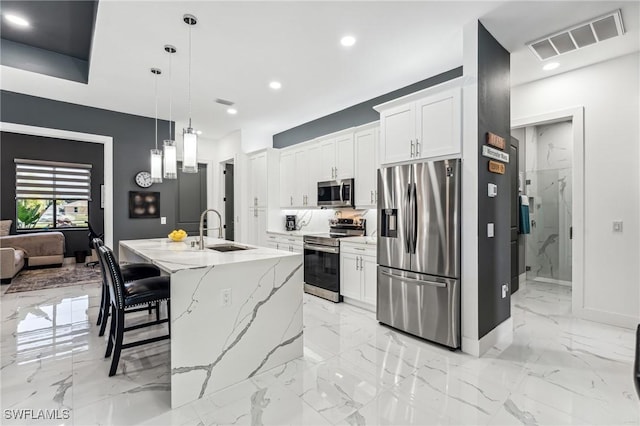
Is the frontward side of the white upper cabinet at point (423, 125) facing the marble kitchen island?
yes

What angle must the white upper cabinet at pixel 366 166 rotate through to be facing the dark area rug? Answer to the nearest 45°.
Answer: approximately 45° to its right

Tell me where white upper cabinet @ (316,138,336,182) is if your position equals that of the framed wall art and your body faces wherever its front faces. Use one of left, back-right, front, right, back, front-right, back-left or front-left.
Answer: front-left

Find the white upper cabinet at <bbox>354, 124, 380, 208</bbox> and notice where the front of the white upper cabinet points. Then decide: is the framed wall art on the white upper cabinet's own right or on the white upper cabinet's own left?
on the white upper cabinet's own right

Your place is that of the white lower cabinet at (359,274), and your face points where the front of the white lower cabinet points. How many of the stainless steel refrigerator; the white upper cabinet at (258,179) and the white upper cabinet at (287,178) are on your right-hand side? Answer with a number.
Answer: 2

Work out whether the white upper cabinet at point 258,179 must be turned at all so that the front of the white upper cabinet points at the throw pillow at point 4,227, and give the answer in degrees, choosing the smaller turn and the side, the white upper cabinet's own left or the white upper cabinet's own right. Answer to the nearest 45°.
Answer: approximately 45° to the white upper cabinet's own right

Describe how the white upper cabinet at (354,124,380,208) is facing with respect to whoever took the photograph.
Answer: facing the viewer and to the left of the viewer

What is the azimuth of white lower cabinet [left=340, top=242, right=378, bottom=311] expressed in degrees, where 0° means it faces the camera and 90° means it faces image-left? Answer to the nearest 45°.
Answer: approximately 45°

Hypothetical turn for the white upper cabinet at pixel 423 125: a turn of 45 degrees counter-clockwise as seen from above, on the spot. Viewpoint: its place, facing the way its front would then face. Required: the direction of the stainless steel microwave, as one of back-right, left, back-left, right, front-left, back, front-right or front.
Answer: back-right

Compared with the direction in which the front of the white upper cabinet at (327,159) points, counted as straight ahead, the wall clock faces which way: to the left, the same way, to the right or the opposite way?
to the left

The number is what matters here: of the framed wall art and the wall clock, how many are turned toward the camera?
2

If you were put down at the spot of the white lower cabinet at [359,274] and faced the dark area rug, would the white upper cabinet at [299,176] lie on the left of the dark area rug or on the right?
right
